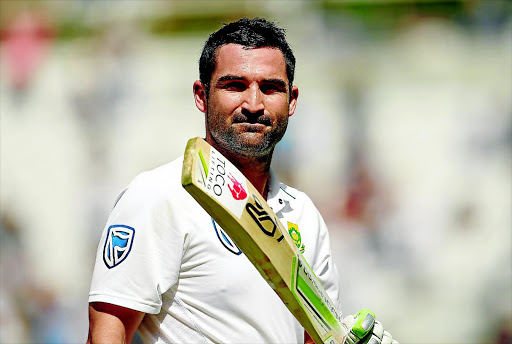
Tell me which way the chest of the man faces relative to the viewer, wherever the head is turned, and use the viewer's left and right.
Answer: facing the viewer and to the right of the viewer
